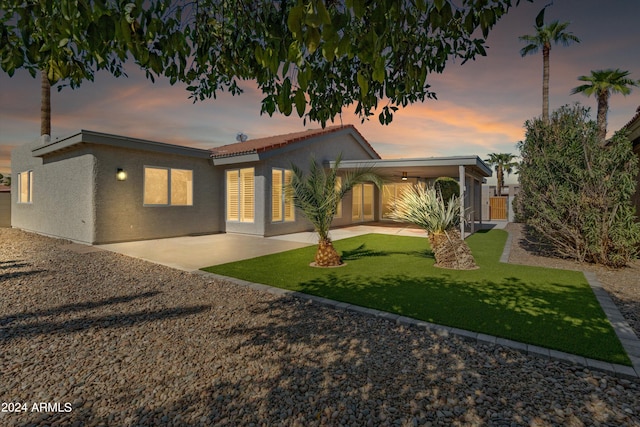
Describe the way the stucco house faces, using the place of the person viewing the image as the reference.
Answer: facing the viewer and to the right of the viewer

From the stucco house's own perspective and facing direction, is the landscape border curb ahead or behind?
ahead

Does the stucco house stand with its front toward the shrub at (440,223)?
yes

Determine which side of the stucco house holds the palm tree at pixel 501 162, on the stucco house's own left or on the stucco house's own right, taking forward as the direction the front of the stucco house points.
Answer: on the stucco house's own left

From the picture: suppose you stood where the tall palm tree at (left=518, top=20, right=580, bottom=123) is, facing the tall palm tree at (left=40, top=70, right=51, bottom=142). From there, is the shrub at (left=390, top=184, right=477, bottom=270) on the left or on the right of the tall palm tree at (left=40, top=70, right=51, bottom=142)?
left

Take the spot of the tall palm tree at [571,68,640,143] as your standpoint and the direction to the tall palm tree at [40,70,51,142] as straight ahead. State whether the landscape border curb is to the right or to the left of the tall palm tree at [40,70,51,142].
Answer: left

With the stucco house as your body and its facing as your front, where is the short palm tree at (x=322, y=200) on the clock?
The short palm tree is roughly at 12 o'clock from the stucco house.

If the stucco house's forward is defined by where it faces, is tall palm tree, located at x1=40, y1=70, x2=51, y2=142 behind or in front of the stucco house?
behind
